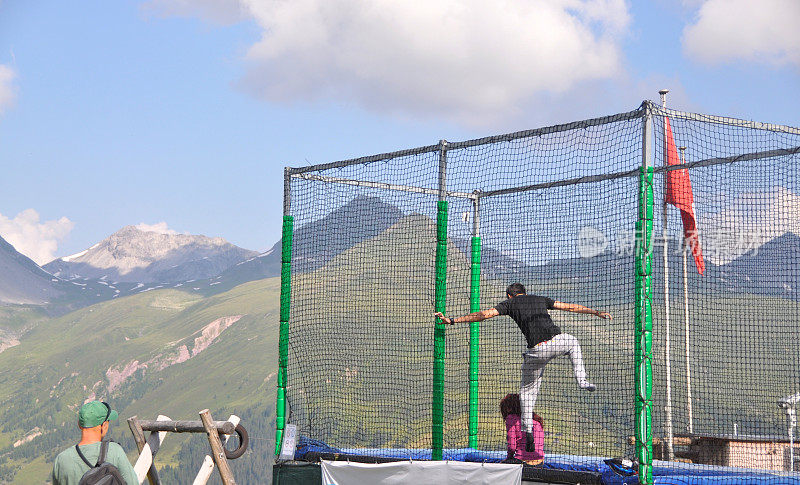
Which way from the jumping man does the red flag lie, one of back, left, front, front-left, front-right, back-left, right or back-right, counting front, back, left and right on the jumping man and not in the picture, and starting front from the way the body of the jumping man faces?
front-right

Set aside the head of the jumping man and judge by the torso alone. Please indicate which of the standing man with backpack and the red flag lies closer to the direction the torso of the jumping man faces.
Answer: the red flag

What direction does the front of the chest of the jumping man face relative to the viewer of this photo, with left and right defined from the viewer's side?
facing away from the viewer

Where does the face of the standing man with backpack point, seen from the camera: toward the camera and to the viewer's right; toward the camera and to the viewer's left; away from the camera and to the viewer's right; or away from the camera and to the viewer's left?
away from the camera and to the viewer's right
